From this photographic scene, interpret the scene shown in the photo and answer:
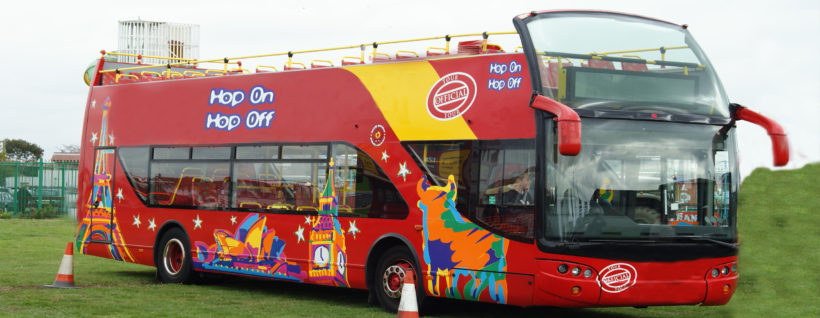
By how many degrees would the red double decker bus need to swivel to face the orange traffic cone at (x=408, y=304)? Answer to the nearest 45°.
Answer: approximately 90° to its right

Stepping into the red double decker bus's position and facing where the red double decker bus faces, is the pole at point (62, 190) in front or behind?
behind

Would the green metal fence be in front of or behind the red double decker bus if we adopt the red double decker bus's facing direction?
behind

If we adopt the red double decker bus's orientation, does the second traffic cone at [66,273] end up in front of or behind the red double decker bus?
behind

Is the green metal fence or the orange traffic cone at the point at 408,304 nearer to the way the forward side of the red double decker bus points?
the orange traffic cone

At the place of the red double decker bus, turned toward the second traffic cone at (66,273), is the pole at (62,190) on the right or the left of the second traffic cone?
right

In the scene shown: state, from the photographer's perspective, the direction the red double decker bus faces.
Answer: facing the viewer and to the right of the viewer

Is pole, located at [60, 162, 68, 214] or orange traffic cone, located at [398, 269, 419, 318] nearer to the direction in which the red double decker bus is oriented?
the orange traffic cone
